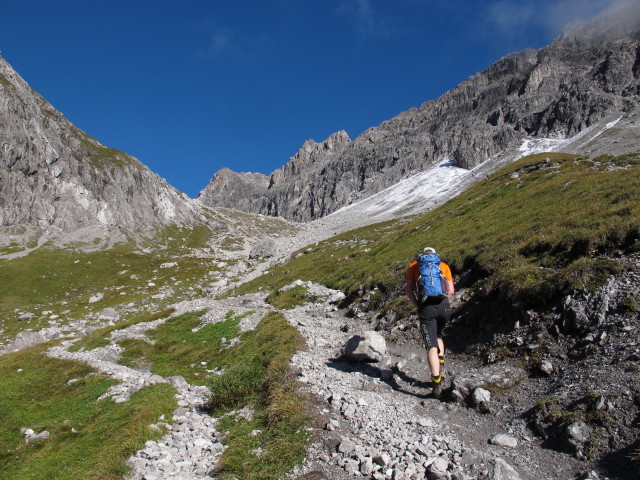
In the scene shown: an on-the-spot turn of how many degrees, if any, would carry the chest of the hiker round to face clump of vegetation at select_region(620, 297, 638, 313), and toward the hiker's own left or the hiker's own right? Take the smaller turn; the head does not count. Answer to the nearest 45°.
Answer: approximately 90° to the hiker's own right

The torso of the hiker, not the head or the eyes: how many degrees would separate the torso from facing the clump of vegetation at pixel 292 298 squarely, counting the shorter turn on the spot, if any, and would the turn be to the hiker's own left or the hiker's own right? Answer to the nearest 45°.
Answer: approximately 45° to the hiker's own left

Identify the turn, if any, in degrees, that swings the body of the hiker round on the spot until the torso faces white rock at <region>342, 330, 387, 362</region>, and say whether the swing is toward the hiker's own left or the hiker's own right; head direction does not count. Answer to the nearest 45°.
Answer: approximately 45° to the hiker's own left

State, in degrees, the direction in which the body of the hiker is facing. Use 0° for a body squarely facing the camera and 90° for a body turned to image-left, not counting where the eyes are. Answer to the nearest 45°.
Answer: approximately 180°

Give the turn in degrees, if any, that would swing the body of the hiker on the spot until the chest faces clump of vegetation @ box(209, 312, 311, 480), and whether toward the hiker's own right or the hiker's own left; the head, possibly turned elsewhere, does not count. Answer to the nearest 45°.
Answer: approximately 135° to the hiker's own left

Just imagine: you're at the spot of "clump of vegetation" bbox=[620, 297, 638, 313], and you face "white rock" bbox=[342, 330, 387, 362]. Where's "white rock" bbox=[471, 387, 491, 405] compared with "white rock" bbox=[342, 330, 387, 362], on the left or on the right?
left

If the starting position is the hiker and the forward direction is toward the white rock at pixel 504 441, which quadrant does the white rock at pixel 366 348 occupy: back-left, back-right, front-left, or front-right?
back-right

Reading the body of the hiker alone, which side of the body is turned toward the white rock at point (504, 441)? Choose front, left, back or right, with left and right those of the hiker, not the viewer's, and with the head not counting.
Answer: back

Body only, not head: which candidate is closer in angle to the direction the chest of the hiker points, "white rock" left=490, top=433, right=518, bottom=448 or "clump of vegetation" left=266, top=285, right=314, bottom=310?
the clump of vegetation
